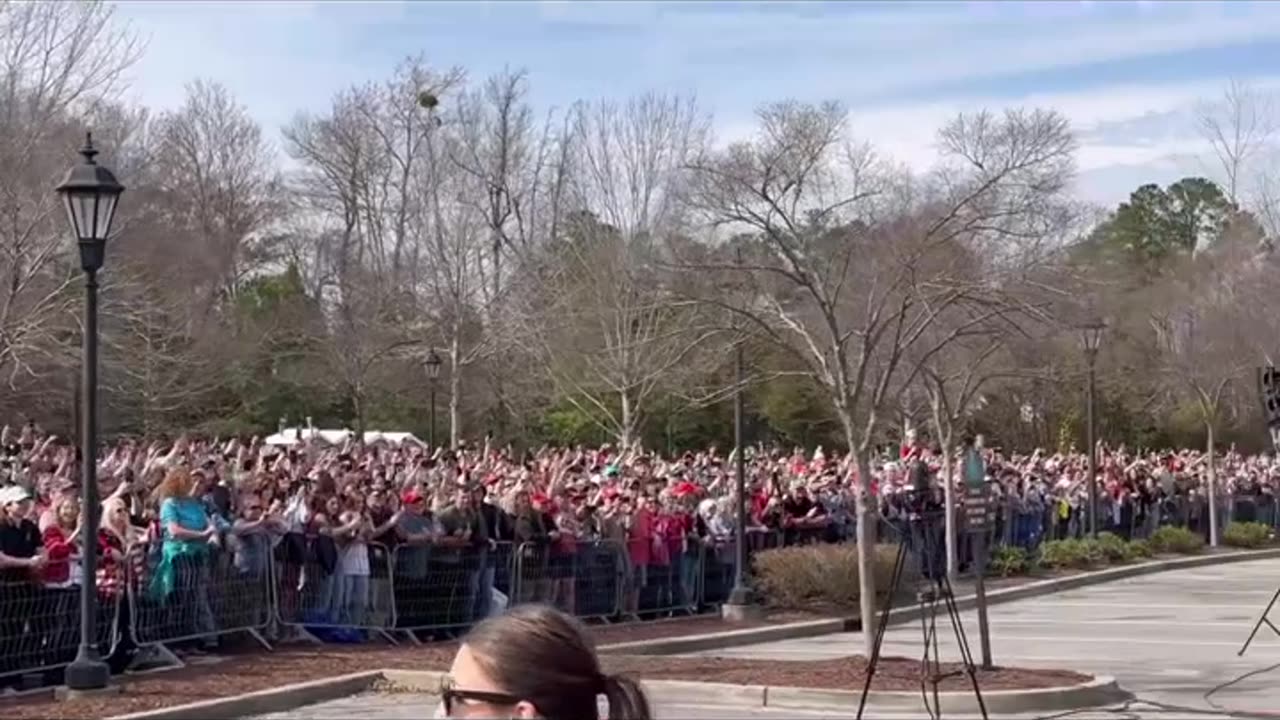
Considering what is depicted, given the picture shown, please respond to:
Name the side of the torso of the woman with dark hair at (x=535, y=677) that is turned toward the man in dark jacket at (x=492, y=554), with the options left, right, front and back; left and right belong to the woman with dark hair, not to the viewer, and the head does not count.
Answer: right

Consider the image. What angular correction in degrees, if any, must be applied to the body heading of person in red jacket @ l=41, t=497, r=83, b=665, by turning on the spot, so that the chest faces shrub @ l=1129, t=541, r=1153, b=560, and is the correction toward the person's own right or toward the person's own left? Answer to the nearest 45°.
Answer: approximately 90° to the person's own left

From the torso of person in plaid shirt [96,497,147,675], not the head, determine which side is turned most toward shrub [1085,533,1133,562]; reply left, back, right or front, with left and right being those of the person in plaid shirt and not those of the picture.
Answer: left

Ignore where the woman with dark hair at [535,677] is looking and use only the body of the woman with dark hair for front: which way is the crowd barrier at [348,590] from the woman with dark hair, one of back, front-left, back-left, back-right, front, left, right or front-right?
right

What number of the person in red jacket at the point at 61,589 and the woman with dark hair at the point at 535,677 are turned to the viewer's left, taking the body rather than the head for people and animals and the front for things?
1

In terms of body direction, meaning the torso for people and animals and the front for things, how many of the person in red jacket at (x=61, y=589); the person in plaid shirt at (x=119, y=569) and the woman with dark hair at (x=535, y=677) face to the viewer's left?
1

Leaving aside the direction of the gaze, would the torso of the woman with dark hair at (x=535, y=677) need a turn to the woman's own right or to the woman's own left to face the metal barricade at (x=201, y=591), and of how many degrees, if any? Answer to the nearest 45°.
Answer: approximately 90° to the woman's own right

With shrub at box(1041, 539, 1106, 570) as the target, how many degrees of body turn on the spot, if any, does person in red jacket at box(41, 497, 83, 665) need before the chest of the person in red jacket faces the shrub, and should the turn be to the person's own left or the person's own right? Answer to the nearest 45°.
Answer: approximately 90° to the person's own left

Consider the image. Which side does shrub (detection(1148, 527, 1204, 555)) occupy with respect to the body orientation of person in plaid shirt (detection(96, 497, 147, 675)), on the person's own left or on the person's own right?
on the person's own left

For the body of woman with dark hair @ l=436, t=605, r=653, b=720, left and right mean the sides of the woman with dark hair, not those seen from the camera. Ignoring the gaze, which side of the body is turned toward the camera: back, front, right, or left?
left

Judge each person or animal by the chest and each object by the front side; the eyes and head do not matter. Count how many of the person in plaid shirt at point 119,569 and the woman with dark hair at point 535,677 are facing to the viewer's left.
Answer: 1

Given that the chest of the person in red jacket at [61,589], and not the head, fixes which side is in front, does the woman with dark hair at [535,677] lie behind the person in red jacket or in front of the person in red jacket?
in front

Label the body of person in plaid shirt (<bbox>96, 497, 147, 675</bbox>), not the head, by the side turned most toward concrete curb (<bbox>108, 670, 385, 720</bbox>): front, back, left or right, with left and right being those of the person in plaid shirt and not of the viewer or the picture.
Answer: front

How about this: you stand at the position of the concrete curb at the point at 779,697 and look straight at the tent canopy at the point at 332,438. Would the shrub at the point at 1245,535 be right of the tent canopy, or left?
right

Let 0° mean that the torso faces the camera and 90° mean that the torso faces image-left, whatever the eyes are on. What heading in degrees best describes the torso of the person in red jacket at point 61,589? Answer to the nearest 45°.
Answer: approximately 315°
